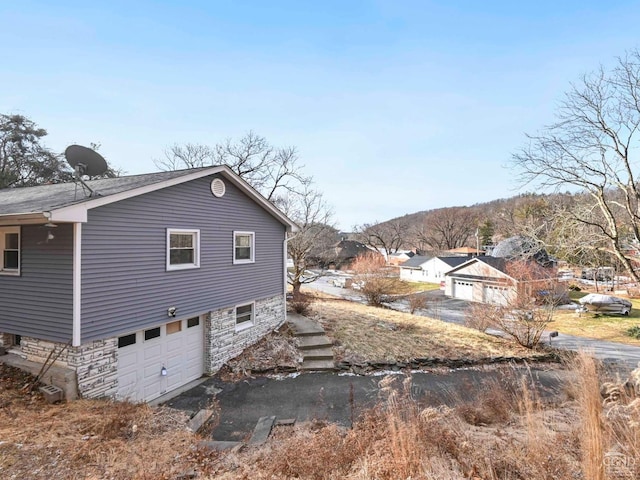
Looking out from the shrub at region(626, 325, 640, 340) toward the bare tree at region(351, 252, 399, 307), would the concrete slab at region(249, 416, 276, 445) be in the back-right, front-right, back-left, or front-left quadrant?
front-left

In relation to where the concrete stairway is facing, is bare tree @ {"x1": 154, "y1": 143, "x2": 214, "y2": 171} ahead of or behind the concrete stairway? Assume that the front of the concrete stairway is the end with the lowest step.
behind

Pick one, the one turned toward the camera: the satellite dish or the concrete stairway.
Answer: the concrete stairway

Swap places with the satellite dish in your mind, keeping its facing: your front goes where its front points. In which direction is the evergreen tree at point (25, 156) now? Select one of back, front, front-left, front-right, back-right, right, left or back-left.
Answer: front-left

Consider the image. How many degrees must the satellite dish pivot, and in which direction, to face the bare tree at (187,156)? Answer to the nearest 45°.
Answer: approximately 45° to its left

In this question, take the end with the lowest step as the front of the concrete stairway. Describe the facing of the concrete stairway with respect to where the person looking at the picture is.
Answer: facing the viewer

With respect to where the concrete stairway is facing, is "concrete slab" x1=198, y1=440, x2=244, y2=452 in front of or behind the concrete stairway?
in front

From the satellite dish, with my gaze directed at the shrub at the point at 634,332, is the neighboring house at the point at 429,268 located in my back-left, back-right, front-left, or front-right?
front-left

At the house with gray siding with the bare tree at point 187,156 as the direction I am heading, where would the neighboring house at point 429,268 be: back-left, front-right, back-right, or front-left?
front-right
